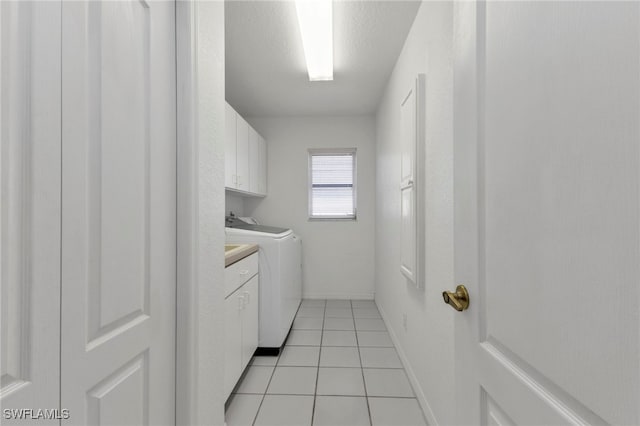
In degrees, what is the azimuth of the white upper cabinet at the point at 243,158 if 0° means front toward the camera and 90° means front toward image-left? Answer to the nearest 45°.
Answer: approximately 270°

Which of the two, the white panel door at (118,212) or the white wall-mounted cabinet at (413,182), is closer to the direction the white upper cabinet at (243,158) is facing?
the white wall-mounted cabinet

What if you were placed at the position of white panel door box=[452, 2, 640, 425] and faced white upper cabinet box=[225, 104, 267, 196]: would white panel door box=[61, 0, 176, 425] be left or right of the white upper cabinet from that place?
left

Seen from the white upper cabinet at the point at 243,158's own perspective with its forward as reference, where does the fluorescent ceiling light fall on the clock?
The fluorescent ceiling light is roughly at 2 o'clock from the white upper cabinet.

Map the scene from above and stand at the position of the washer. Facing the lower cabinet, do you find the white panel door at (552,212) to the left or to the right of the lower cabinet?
left

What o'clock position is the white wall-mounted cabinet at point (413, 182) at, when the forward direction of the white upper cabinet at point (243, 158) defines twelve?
The white wall-mounted cabinet is roughly at 2 o'clock from the white upper cabinet.

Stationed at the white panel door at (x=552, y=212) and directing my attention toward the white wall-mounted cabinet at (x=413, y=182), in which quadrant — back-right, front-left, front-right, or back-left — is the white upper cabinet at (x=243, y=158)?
front-left

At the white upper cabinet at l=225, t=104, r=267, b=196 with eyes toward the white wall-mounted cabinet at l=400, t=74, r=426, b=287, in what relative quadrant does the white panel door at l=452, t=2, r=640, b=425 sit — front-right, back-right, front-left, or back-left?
front-right

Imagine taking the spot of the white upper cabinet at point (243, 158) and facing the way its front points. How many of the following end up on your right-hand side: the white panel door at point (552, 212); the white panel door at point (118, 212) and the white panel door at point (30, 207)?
3

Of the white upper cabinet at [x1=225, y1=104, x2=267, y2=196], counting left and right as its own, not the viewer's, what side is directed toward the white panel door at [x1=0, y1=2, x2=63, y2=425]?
right

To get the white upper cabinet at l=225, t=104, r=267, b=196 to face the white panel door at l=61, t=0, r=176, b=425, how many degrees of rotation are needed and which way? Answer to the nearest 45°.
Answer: approximately 90° to its right

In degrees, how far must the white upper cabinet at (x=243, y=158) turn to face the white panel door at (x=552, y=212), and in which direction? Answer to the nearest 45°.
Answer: approximately 90° to its right
